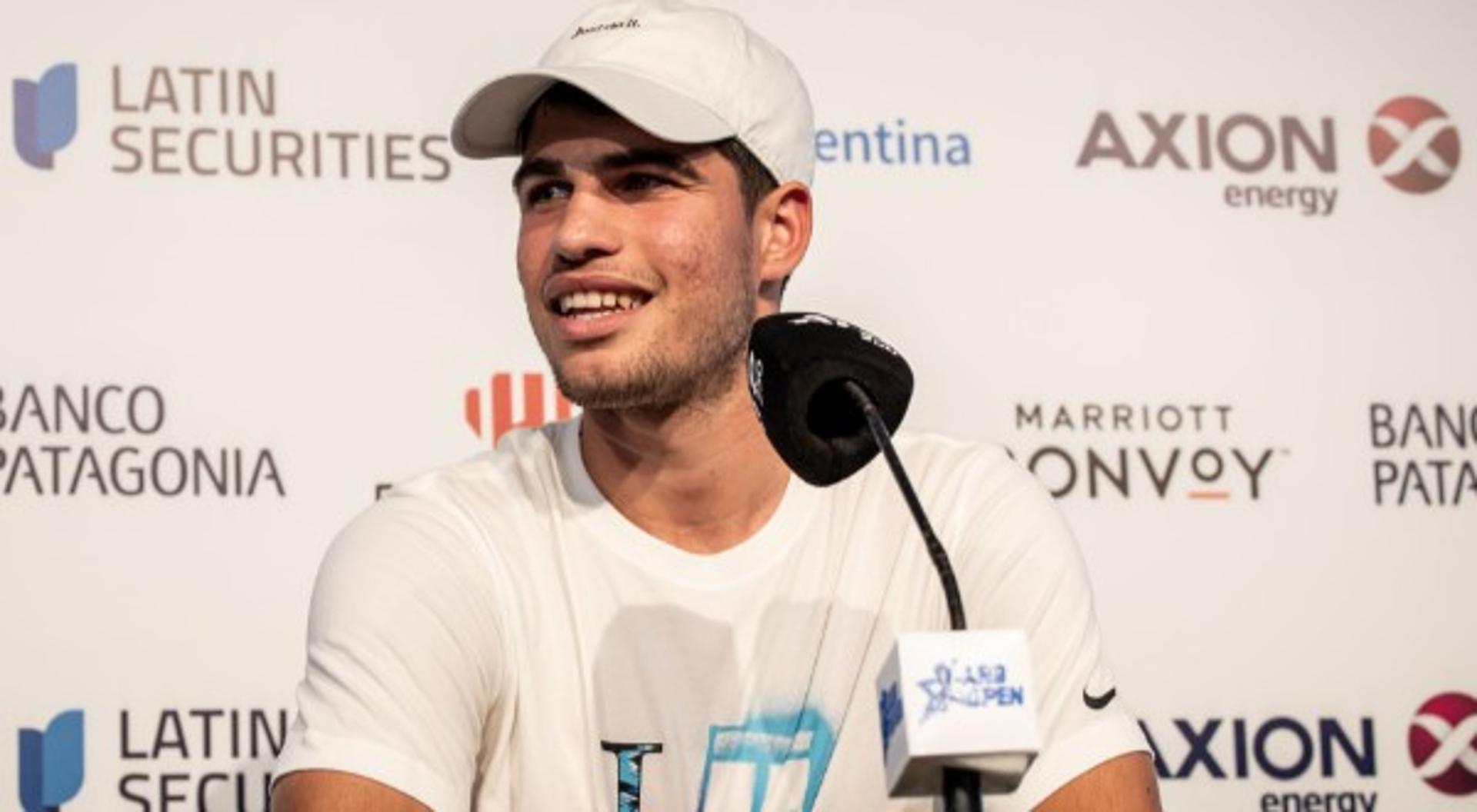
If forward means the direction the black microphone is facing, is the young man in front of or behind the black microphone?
in front

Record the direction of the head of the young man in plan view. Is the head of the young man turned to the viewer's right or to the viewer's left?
to the viewer's left

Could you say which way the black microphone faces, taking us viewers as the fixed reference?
facing away from the viewer and to the left of the viewer

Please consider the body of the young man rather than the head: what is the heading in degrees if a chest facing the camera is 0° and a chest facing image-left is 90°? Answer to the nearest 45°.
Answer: approximately 0°

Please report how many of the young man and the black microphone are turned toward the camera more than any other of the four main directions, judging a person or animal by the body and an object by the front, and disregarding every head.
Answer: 1

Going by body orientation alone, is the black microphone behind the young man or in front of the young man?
in front
